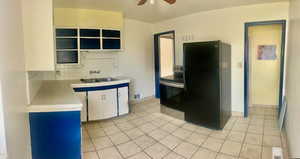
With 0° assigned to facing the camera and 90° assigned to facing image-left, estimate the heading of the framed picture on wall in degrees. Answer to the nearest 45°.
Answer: approximately 0°
